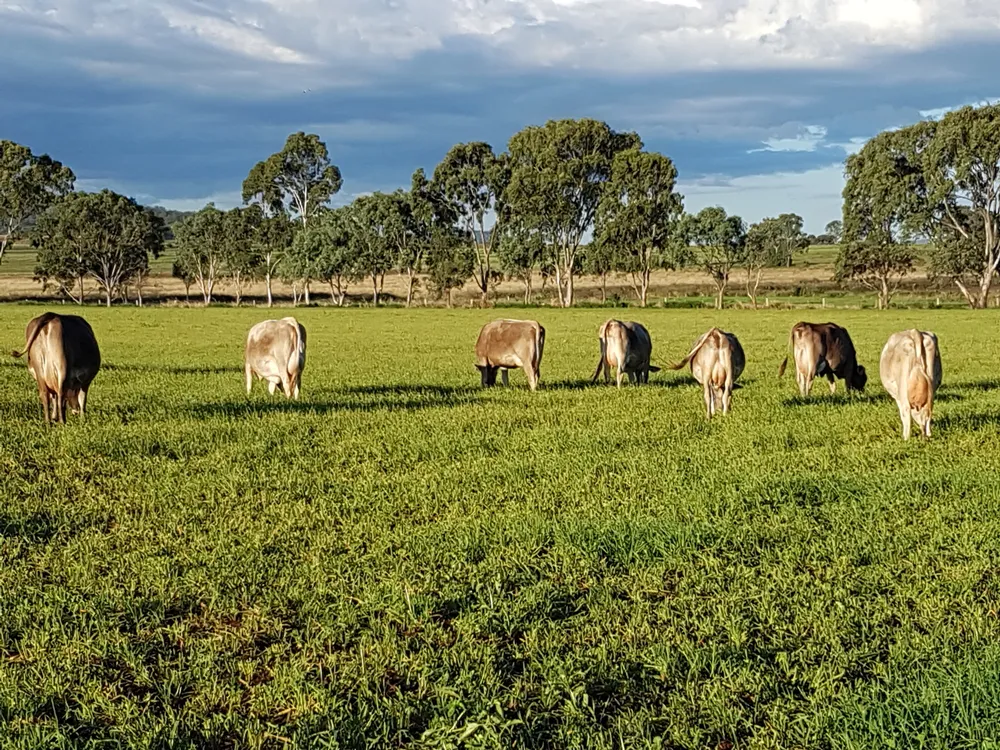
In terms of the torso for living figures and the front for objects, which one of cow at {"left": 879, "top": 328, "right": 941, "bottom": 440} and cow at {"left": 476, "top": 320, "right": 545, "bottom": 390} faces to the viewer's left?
cow at {"left": 476, "top": 320, "right": 545, "bottom": 390}

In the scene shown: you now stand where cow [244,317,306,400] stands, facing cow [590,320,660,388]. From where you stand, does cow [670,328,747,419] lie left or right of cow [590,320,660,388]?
right

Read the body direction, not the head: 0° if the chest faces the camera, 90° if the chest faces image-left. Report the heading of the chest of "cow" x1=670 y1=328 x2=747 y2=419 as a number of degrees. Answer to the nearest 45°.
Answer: approximately 180°

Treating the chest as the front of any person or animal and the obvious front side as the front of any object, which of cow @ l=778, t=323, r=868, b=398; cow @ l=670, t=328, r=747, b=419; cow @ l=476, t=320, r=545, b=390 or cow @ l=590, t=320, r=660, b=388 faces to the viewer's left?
cow @ l=476, t=320, r=545, b=390

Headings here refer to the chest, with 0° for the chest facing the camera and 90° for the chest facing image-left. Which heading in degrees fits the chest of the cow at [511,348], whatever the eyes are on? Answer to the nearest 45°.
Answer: approximately 90°

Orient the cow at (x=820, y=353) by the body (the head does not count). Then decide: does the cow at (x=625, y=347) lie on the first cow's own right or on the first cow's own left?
on the first cow's own left

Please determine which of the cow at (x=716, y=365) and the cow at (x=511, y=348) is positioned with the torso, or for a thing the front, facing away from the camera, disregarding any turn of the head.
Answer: the cow at (x=716, y=365)

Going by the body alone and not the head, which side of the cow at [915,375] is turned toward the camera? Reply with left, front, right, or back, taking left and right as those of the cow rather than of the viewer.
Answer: back

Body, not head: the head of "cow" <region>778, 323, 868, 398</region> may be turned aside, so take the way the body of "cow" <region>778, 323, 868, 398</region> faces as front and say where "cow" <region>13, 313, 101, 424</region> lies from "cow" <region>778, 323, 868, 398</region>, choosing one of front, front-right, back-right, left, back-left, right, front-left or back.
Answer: back

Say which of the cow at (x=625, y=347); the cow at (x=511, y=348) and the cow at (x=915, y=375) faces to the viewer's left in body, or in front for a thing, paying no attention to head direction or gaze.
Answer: the cow at (x=511, y=348)

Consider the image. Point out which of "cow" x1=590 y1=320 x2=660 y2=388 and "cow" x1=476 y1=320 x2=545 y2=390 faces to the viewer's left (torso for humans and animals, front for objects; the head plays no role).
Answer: "cow" x1=476 y1=320 x2=545 y2=390

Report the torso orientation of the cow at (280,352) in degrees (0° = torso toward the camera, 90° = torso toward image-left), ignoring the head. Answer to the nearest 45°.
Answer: approximately 135°

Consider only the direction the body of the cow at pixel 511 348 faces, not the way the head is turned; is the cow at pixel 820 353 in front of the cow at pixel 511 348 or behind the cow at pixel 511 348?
behind

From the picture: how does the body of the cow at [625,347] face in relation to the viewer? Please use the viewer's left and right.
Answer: facing away from the viewer and to the right of the viewer

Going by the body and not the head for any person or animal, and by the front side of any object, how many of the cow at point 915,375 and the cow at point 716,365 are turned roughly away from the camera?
2
